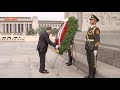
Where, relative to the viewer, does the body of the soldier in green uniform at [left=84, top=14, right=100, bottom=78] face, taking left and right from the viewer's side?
facing the viewer and to the left of the viewer
